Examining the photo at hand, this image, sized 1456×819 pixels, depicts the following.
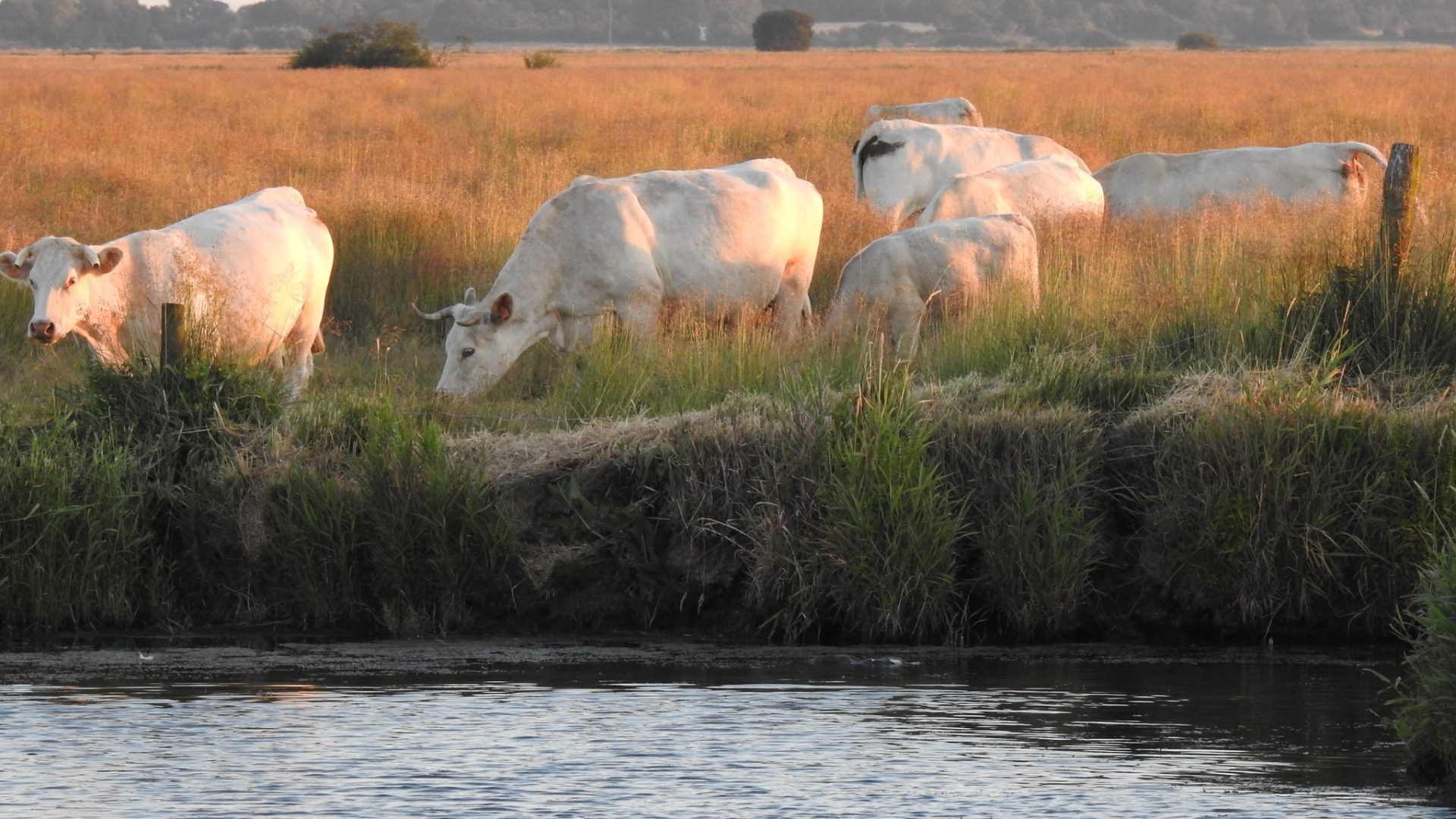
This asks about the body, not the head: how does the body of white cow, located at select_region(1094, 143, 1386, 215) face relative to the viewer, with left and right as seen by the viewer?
facing to the left of the viewer

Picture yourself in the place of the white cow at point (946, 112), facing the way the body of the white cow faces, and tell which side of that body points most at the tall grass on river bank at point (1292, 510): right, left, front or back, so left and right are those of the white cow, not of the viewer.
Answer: left

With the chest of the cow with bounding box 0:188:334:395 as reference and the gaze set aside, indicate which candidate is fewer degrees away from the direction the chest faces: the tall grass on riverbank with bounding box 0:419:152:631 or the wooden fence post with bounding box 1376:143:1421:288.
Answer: the tall grass on riverbank

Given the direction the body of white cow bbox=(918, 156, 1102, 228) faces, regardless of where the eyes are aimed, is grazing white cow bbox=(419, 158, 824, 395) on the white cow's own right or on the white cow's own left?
on the white cow's own left

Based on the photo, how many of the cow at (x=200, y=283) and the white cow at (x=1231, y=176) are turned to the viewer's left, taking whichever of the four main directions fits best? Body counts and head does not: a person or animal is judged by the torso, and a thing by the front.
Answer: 2

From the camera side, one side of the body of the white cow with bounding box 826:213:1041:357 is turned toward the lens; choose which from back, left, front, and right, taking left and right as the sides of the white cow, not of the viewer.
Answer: left

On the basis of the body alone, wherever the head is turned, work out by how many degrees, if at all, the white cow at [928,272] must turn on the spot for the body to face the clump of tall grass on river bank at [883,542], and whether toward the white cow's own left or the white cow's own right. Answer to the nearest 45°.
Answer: approximately 90° to the white cow's own left

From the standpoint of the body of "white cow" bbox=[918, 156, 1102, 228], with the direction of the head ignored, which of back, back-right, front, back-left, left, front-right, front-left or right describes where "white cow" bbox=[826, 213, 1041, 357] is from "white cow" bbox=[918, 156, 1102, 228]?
left

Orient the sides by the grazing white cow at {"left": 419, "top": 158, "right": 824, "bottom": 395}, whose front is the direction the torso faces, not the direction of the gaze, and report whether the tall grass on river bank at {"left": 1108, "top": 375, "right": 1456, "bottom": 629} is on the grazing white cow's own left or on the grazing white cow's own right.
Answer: on the grazing white cow's own left

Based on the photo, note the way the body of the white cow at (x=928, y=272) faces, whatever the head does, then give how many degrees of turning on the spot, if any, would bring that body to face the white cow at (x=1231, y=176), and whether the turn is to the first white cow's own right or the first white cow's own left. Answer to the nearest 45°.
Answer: approximately 135° to the first white cow's own right

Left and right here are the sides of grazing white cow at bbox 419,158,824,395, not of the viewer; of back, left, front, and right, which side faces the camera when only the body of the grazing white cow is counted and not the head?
left

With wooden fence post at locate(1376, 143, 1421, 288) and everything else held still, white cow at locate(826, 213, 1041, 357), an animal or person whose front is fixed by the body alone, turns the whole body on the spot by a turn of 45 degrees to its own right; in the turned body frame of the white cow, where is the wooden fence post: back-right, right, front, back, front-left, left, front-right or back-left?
back

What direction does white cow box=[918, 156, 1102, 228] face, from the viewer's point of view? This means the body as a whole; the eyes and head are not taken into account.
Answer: to the viewer's left

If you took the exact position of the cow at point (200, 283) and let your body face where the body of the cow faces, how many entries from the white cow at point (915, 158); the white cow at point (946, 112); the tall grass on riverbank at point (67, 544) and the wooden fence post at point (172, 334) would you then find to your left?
2
